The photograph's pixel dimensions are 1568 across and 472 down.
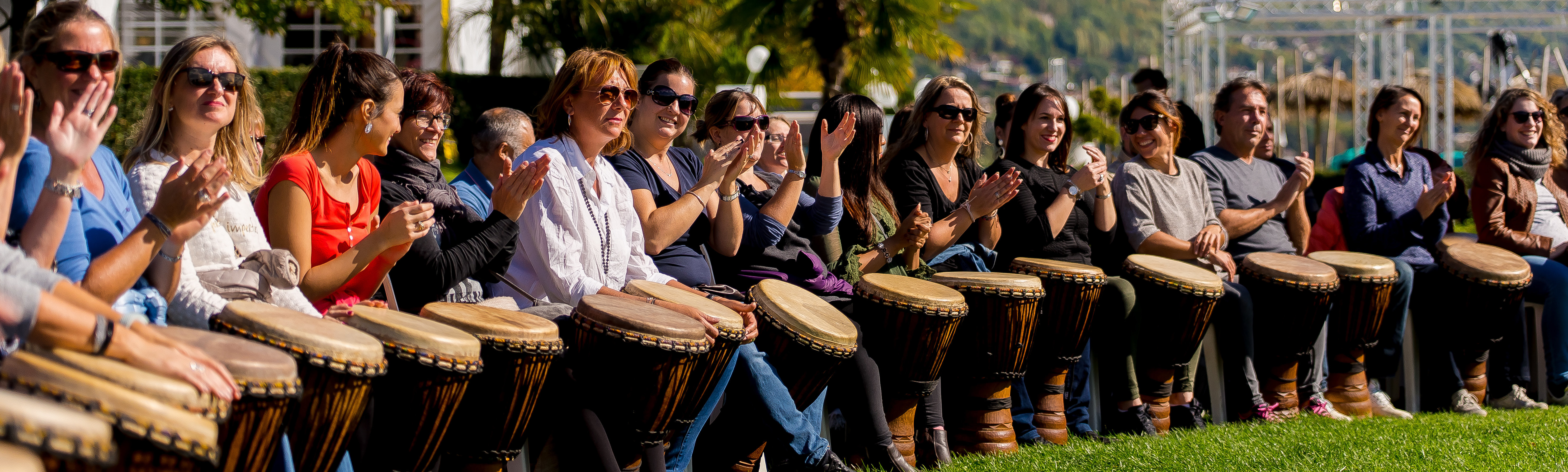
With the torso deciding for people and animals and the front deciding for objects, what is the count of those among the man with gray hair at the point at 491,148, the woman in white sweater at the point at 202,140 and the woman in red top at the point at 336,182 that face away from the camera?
0

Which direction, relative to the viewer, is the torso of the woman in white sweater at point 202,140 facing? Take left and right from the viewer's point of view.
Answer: facing the viewer and to the right of the viewer

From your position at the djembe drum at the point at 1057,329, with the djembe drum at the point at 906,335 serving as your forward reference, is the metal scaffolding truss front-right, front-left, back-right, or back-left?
back-right

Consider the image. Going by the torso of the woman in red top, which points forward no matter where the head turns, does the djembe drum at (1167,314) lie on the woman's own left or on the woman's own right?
on the woman's own left

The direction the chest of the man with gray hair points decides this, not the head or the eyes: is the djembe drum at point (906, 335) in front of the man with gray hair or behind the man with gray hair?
in front

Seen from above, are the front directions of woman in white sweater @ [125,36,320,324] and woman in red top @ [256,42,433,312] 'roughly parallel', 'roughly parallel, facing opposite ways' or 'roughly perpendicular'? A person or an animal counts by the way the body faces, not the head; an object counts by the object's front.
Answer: roughly parallel

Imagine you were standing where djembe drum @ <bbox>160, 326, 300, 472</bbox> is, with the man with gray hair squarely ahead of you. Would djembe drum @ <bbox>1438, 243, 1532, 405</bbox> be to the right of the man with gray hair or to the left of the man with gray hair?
right

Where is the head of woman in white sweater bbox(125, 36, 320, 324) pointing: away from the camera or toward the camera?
toward the camera

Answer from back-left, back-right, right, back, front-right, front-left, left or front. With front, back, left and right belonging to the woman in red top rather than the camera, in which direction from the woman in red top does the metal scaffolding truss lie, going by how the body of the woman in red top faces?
left

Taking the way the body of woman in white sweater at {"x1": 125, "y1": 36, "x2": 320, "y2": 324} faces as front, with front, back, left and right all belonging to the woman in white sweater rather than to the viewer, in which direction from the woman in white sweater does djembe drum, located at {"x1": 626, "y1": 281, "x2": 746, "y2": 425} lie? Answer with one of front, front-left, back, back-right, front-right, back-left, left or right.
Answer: front-left

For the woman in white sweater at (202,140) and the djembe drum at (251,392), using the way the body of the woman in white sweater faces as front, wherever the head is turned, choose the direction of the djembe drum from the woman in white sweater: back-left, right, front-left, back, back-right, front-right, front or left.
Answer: front-right

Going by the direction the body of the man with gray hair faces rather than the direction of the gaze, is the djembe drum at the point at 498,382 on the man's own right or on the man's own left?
on the man's own right
